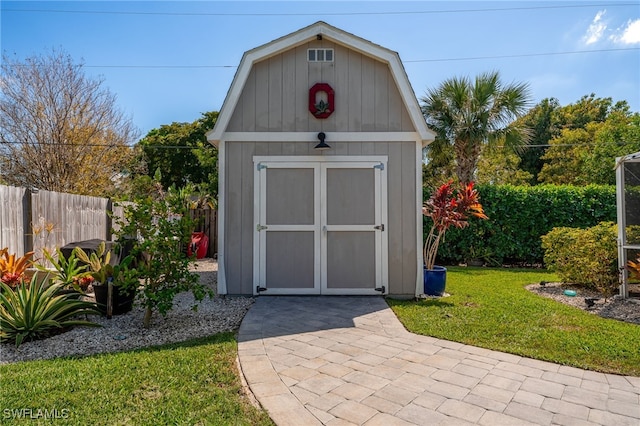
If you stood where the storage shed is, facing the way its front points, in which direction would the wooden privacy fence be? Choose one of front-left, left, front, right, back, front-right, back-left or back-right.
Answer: right

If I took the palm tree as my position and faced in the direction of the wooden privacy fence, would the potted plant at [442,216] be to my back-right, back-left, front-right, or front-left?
front-left

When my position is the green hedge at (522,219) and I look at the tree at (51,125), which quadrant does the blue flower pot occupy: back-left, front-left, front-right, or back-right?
front-left

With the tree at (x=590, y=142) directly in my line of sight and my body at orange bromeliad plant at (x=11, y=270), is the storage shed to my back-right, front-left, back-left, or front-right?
front-right

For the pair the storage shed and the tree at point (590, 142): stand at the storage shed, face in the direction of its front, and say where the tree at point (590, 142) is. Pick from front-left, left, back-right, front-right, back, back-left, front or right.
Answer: back-left

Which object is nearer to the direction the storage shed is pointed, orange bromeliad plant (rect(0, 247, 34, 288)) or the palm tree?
the orange bromeliad plant

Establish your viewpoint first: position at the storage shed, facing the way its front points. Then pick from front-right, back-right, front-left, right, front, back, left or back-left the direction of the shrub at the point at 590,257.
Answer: left

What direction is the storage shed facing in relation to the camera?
toward the camera

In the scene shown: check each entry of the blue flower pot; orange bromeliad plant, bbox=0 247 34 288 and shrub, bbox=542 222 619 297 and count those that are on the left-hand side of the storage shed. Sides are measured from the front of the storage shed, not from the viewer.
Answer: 2

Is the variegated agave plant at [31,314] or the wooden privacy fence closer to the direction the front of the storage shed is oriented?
the variegated agave plant

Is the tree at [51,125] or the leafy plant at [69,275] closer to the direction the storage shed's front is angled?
the leafy plant

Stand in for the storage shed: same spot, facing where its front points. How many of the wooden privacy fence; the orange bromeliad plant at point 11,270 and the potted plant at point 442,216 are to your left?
1

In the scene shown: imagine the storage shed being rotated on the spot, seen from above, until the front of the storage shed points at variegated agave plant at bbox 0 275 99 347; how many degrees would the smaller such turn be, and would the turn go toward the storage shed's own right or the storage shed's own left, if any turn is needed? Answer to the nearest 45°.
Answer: approximately 45° to the storage shed's own right

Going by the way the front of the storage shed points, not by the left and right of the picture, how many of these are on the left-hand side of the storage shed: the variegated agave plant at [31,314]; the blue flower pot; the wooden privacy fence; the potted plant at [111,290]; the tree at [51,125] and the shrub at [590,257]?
2

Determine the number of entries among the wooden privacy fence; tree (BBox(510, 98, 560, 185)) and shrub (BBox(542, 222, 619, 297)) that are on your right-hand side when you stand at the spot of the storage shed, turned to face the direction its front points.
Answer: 1

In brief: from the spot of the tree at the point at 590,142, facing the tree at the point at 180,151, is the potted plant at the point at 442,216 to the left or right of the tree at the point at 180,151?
left

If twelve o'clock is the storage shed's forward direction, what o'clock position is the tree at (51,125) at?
The tree is roughly at 4 o'clock from the storage shed.

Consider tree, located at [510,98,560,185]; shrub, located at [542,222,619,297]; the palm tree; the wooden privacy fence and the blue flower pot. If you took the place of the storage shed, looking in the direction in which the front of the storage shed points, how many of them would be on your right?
1

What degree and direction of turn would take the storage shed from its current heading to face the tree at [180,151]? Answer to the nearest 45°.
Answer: approximately 135° to its right
